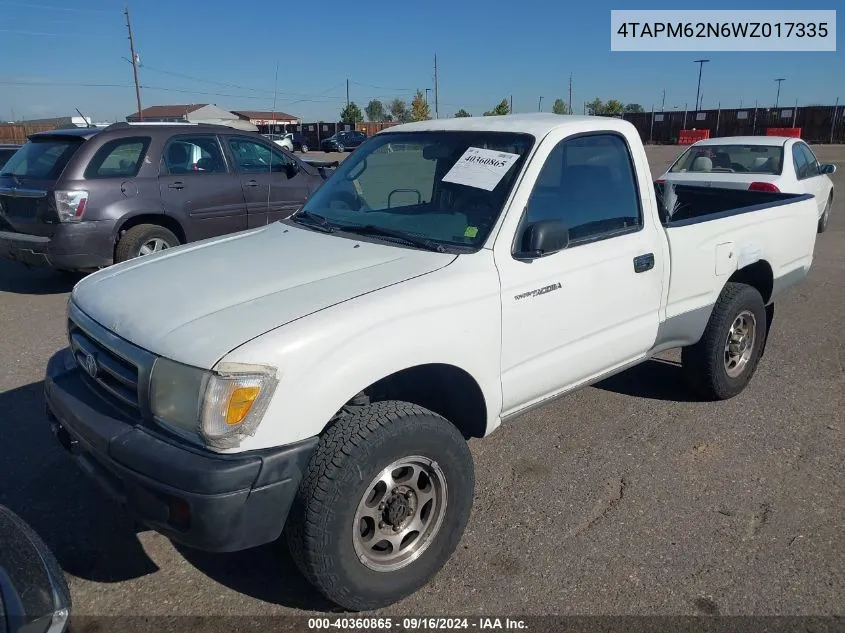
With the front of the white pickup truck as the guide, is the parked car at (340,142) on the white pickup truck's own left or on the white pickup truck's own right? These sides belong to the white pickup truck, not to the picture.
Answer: on the white pickup truck's own right

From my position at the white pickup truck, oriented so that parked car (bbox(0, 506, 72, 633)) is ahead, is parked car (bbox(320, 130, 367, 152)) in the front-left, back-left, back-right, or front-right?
back-right

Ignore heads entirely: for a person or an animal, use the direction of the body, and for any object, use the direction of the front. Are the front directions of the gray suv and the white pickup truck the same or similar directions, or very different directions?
very different directions

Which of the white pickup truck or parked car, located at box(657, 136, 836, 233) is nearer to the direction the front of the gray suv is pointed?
the parked car

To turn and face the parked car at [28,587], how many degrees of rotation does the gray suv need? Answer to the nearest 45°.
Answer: approximately 135° to its right

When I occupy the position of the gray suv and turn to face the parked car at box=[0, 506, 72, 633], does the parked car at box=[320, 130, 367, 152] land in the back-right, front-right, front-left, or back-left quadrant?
back-left

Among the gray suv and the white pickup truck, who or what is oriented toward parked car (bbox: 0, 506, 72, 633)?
the white pickup truck

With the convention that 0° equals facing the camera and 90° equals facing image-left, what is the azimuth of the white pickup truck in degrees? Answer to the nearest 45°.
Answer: approximately 45°

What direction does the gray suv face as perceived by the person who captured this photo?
facing away from the viewer and to the right of the viewer

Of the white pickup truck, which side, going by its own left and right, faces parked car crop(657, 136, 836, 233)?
back

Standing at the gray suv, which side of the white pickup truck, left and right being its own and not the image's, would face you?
right

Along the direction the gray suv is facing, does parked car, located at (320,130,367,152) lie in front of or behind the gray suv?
in front

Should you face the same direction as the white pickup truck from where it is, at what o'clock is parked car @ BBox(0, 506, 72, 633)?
The parked car is roughly at 12 o'clock from the white pickup truck.

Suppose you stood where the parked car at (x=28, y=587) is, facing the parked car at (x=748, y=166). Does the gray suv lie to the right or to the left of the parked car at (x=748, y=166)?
left
